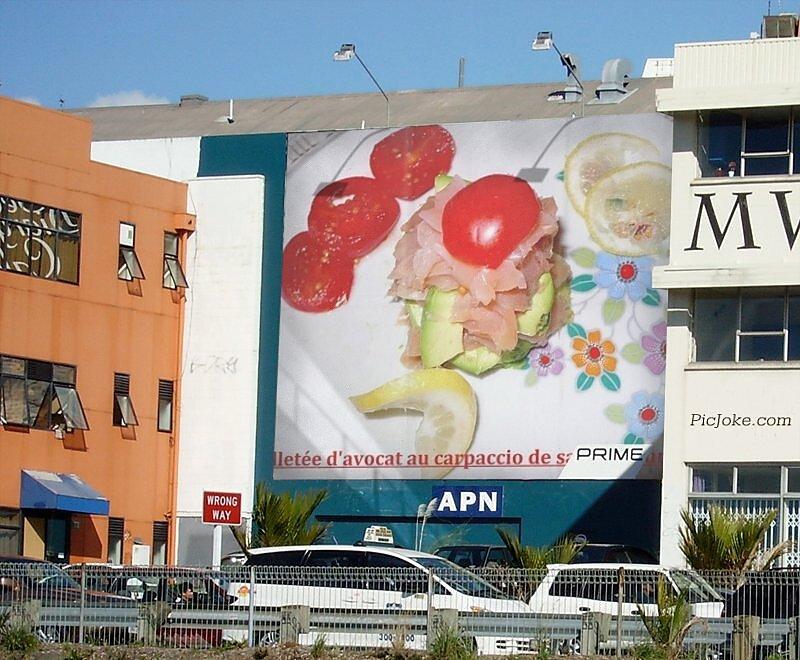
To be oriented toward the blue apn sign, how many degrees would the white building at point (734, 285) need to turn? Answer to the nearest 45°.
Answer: approximately 135° to its right

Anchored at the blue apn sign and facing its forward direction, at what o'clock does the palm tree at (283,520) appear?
The palm tree is roughly at 2 o'clock from the blue apn sign.

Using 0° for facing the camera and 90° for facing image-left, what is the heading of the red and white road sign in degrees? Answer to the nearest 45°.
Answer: approximately 0°
